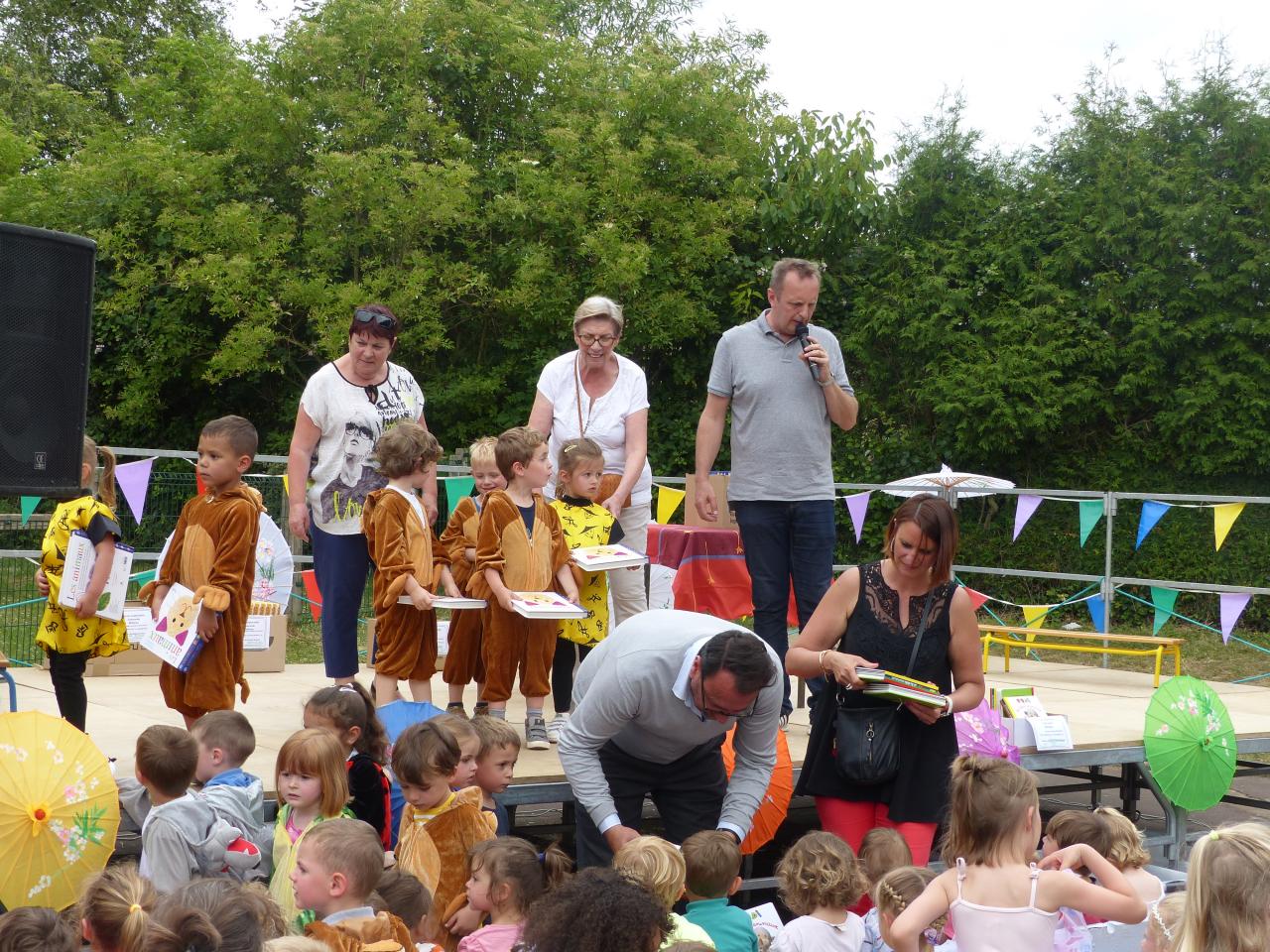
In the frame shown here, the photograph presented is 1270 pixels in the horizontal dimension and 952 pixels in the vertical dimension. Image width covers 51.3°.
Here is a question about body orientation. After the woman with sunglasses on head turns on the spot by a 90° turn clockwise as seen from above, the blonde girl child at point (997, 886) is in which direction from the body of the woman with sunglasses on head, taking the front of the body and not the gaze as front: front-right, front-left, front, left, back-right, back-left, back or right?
back-left

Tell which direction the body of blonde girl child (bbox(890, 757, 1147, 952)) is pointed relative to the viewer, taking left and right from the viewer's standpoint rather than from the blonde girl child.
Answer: facing away from the viewer

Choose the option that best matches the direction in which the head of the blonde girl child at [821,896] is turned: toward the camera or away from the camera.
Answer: away from the camera

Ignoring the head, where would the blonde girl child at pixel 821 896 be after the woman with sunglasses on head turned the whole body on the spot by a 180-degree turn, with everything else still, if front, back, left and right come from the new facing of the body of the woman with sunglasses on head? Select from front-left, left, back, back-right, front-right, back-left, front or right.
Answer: back-right

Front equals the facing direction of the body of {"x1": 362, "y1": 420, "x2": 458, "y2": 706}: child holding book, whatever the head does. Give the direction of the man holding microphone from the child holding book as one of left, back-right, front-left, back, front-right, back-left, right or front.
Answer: front-left

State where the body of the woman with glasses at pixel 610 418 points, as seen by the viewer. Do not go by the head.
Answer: toward the camera

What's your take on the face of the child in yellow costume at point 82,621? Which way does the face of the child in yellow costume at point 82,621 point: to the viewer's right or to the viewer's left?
to the viewer's left

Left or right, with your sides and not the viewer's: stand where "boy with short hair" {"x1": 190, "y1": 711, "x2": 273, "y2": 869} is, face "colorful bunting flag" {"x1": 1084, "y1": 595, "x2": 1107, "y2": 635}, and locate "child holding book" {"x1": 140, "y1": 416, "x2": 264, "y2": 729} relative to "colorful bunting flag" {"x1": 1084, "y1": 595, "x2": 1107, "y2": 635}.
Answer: left

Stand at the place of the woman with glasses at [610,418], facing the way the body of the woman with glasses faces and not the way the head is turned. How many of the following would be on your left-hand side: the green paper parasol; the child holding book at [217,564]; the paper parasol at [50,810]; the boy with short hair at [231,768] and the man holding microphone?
2

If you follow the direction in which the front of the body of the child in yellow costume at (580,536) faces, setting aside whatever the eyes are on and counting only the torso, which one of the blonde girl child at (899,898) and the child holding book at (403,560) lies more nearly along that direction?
the blonde girl child

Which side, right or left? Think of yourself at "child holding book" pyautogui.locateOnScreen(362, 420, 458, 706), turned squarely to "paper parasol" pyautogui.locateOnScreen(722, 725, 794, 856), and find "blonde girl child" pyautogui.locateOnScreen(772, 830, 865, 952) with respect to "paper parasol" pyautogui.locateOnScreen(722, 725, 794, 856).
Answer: right

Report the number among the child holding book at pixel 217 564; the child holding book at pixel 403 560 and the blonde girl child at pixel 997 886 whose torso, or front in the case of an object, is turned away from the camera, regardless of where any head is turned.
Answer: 1
